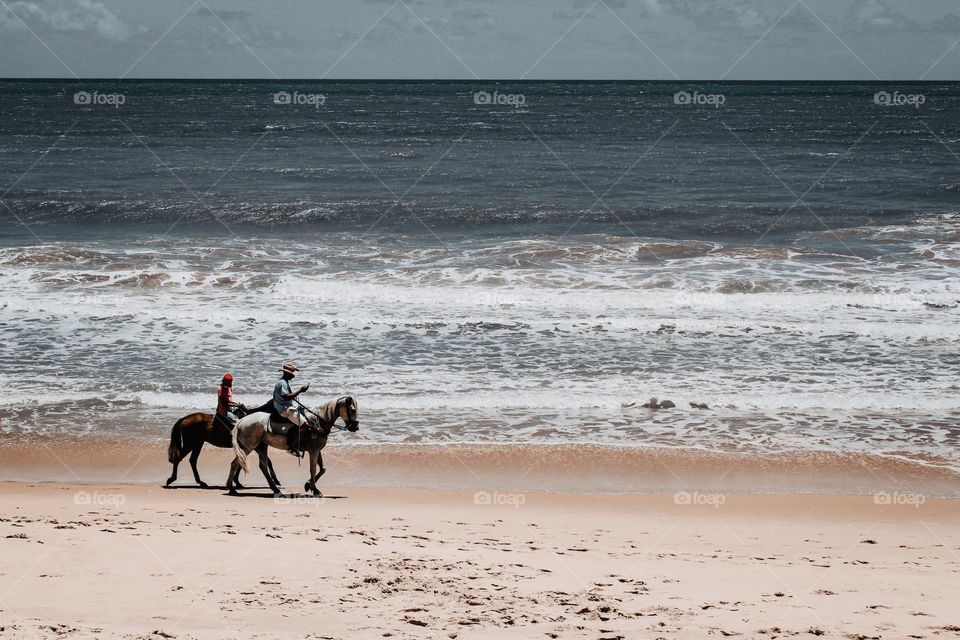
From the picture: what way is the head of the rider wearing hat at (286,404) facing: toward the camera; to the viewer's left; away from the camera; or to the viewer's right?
to the viewer's right

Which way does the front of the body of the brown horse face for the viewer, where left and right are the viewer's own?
facing to the right of the viewer

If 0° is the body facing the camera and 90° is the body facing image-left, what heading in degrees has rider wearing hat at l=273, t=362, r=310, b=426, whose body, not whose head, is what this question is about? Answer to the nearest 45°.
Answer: approximately 270°

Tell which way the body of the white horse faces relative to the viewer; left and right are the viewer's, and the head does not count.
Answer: facing to the right of the viewer

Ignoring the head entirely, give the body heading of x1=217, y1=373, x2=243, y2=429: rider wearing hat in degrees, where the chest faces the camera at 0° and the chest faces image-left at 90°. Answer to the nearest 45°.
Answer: approximately 270°

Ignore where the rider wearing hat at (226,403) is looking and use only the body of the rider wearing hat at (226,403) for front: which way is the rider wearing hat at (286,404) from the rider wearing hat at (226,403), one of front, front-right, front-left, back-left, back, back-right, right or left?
front-right

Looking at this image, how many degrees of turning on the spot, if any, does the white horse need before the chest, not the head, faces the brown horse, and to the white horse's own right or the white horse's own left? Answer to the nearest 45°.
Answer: approximately 135° to the white horse's own left

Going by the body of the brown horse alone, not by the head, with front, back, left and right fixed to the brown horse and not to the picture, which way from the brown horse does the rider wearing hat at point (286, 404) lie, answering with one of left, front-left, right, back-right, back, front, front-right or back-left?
front-right

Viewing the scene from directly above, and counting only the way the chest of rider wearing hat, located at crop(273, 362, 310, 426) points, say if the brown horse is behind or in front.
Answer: behind

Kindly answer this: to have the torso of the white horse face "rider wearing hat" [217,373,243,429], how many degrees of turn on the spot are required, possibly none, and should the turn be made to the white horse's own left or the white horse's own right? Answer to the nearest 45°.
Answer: approximately 135° to the white horse's own left
